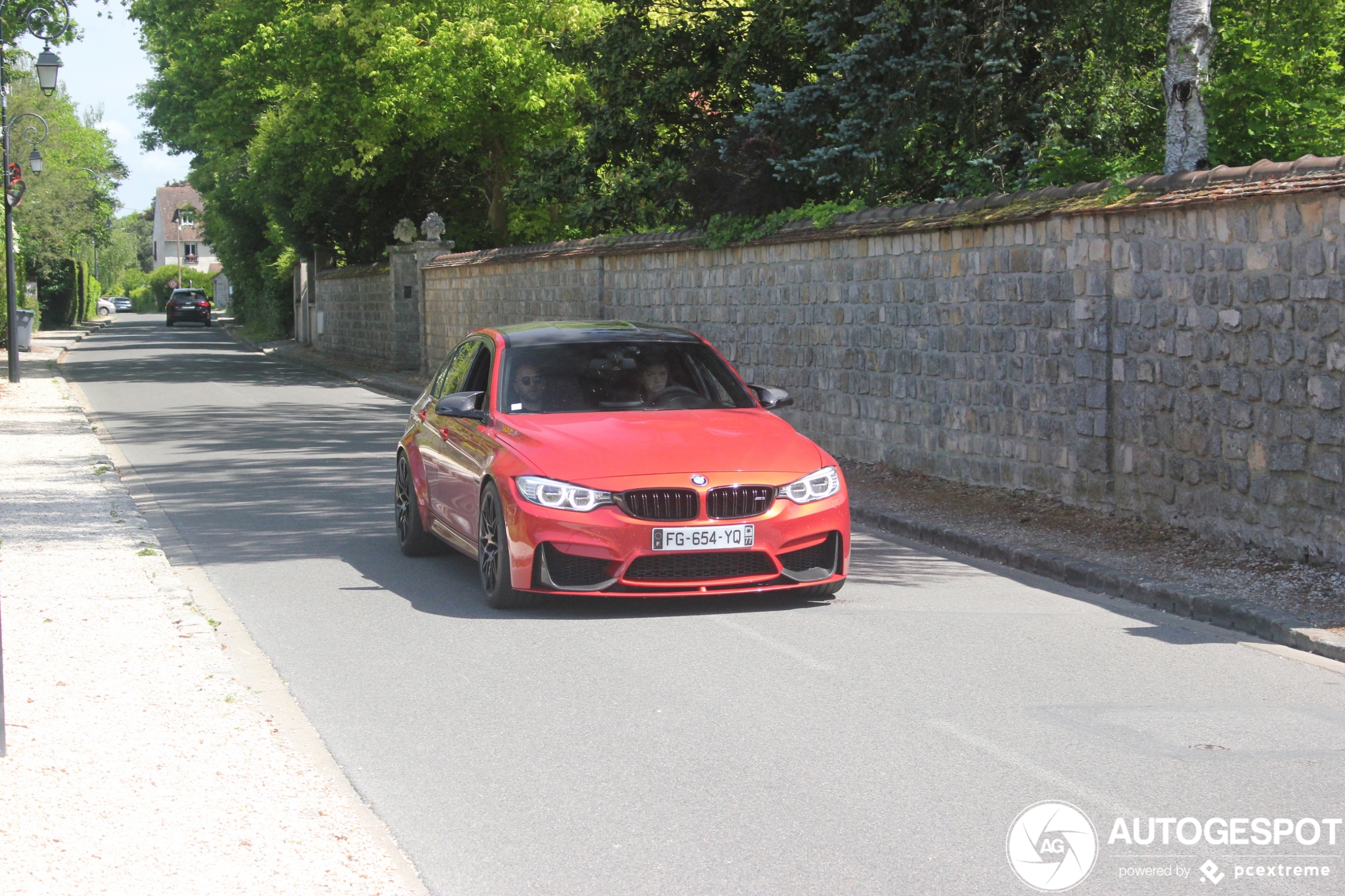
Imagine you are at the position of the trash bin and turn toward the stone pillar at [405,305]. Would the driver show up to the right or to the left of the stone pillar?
right

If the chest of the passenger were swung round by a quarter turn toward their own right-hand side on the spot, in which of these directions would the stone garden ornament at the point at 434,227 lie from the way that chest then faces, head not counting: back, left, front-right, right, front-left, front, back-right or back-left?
back-right

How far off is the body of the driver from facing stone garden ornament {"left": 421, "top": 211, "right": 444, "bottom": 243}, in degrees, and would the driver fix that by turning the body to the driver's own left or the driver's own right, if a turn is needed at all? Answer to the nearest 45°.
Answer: approximately 135° to the driver's own left

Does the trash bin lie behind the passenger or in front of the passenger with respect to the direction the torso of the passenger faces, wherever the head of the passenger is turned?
behind

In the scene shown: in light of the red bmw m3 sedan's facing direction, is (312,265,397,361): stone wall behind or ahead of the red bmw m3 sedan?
behind

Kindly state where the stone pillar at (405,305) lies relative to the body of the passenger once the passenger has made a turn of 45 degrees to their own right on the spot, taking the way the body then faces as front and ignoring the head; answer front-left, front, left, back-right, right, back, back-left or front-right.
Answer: back

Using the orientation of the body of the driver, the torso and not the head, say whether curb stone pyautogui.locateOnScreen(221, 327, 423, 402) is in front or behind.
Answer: behind

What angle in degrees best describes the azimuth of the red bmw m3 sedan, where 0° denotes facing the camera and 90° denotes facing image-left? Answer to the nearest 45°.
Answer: approximately 315°

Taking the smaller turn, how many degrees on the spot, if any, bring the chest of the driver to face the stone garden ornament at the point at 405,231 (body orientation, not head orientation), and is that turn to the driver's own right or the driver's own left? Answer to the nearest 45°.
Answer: approximately 135° to the driver's own left
